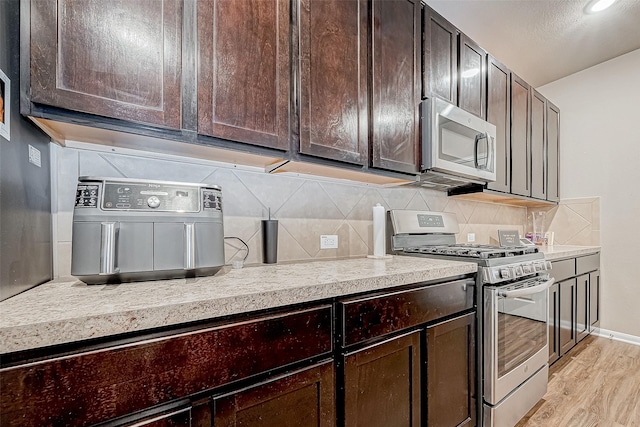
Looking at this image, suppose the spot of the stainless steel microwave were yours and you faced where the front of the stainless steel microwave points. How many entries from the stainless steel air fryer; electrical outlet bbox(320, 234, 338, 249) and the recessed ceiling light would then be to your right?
2

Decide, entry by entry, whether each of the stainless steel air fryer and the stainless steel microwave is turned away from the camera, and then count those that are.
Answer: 0

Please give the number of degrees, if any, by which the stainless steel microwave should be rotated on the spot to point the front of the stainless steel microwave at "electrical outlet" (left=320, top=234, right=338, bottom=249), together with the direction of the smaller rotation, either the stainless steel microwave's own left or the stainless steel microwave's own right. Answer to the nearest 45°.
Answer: approximately 90° to the stainless steel microwave's own right

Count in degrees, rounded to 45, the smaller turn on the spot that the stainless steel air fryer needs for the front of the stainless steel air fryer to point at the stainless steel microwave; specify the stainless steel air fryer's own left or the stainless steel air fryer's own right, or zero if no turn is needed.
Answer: approximately 90° to the stainless steel air fryer's own left

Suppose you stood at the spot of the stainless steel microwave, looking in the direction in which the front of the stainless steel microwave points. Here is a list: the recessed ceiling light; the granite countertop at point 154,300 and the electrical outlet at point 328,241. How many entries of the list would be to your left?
1

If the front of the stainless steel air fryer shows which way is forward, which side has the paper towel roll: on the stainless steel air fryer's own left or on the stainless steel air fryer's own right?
on the stainless steel air fryer's own left

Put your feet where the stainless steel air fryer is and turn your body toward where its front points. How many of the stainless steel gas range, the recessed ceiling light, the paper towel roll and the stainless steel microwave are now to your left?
4

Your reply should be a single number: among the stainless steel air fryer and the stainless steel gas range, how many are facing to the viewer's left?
0

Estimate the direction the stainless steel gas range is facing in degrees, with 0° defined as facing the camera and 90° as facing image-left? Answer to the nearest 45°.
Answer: approximately 315°

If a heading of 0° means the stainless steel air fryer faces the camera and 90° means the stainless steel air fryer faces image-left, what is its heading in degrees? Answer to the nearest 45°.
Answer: approximately 0°

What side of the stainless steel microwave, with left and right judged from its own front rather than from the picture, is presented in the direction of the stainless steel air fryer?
right
